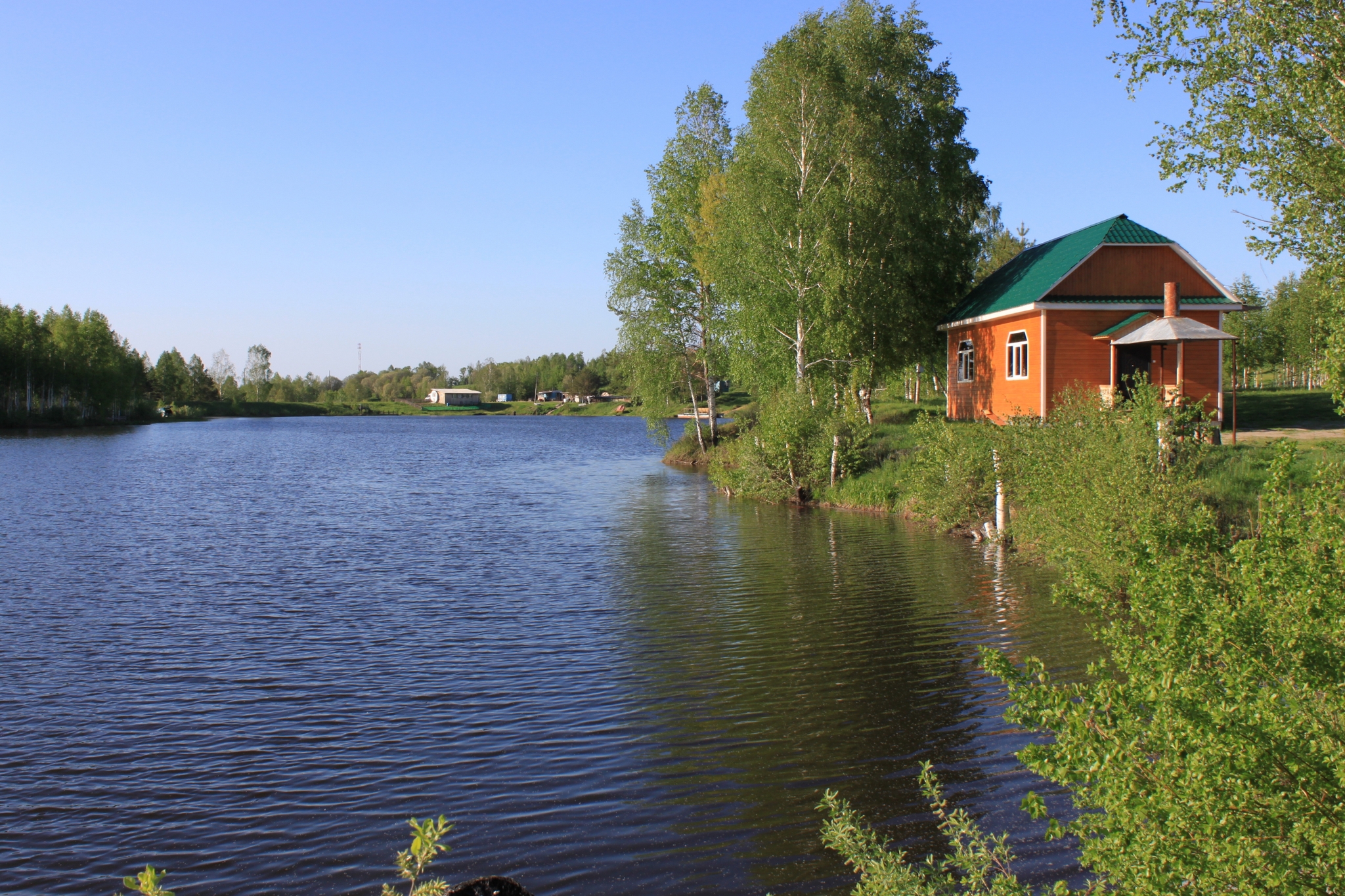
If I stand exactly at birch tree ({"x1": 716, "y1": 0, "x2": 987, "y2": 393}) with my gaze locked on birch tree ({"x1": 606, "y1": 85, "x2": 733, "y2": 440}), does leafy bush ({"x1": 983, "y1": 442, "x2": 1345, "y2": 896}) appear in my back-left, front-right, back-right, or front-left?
back-left

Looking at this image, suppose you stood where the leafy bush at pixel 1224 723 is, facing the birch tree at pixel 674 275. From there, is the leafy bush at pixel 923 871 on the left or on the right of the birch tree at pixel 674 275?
left

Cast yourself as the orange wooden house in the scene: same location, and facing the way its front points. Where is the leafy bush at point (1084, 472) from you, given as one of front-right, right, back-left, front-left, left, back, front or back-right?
front-right

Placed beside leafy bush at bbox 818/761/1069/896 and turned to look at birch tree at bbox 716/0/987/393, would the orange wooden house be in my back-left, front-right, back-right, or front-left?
front-right

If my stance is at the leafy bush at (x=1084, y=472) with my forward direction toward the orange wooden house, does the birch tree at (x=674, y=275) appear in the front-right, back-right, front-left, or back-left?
front-left

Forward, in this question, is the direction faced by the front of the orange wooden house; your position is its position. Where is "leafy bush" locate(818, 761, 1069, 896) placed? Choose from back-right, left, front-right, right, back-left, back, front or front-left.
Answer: front-right

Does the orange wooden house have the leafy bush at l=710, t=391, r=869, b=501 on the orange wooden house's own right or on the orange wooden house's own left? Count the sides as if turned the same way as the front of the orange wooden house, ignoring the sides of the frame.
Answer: on the orange wooden house's own right

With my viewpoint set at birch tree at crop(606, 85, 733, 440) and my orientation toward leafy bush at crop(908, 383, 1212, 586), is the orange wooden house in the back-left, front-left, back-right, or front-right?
front-left
